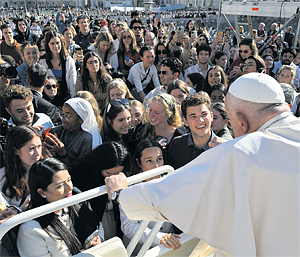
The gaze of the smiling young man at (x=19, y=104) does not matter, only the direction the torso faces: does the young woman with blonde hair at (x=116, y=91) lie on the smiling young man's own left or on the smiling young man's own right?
on the smiling young man's own left

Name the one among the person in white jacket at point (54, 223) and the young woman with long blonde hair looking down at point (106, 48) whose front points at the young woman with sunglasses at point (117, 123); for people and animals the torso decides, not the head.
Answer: the young woman with long blonde hair looking down at point (106, 48)

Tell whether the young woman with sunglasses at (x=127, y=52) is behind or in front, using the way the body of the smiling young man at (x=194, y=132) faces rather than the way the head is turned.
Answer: behind

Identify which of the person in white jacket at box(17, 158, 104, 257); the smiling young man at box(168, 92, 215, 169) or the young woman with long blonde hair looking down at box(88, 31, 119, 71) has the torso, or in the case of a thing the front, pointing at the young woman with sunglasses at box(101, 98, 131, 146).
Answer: the young woman with long blonde hair looking down at box(88, 31, 119, 71)

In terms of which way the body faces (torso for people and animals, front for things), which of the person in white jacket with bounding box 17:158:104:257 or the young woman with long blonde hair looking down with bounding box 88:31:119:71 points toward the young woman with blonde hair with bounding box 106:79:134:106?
the young woman with long blonde hair looking down with bounding box 88:31:119:71

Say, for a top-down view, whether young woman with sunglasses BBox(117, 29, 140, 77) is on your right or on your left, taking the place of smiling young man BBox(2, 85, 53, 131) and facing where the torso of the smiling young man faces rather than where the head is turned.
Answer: on your left
